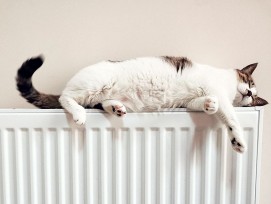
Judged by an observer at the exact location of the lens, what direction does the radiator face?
facing the viewer
